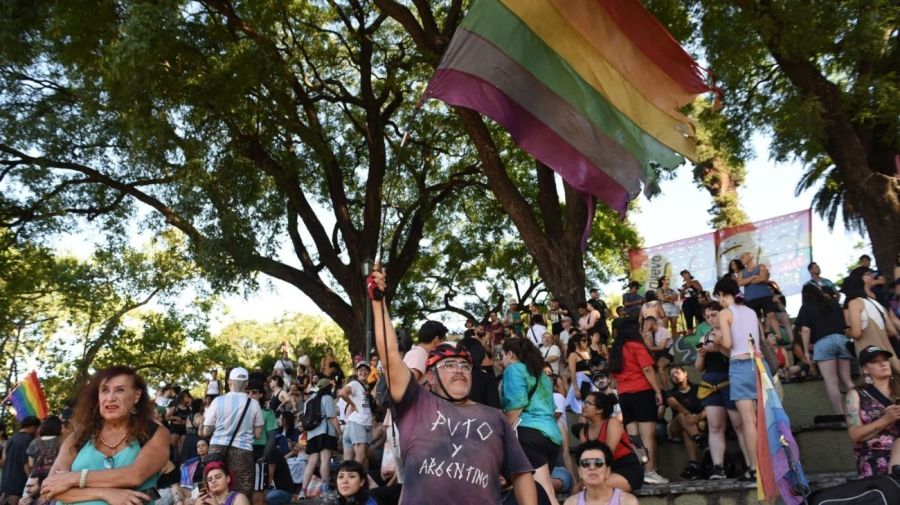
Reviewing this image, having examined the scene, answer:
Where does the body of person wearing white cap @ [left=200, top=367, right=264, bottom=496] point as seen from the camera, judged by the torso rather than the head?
away from the camera

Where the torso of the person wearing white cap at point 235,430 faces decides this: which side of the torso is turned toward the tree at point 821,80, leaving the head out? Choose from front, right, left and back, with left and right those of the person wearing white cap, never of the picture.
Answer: right

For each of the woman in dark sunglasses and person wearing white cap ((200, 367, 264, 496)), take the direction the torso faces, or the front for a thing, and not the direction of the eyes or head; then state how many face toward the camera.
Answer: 1

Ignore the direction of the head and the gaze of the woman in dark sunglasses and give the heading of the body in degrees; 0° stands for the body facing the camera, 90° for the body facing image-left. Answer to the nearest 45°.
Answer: approximately 0°

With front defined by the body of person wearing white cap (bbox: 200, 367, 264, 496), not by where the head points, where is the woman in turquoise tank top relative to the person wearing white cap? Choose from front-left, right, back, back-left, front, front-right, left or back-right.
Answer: back

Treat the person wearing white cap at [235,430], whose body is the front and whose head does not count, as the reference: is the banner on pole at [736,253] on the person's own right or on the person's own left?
on the person's own right
